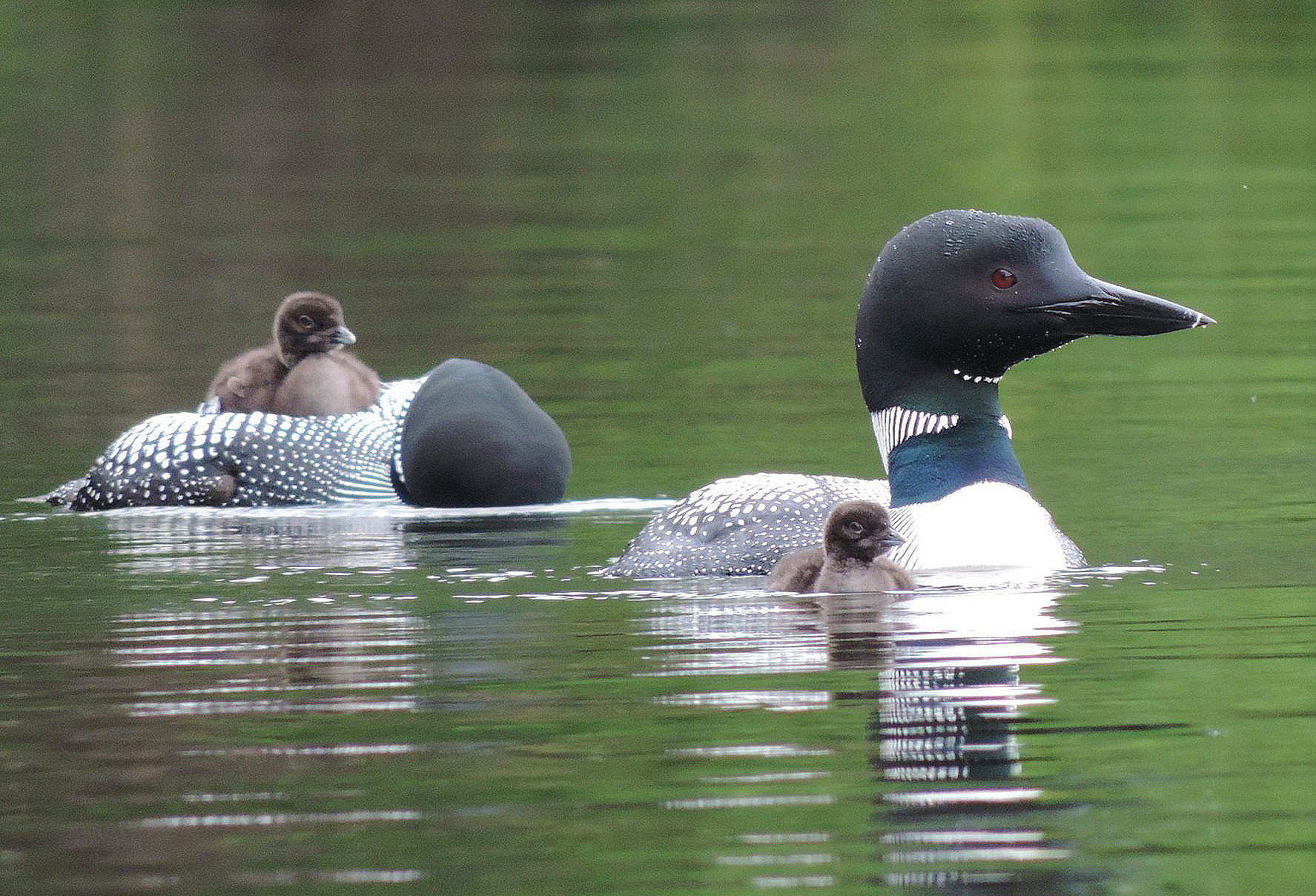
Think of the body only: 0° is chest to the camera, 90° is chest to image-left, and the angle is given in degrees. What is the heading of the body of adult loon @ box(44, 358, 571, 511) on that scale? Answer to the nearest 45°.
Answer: approximately 270°

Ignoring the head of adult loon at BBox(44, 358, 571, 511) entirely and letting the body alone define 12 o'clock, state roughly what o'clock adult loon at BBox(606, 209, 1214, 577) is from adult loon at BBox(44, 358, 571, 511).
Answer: adult loon at BBox(606, 209, 1214, 577) is roughly at 2 o'clock from adult loon at BBox(44, 358, 571, 511).

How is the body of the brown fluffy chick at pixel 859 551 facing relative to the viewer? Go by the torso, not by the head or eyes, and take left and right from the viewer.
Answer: facing the viewer and to the right of the viewer

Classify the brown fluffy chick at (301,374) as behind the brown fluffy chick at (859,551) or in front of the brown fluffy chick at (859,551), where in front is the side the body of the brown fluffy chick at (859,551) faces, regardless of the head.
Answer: behind
